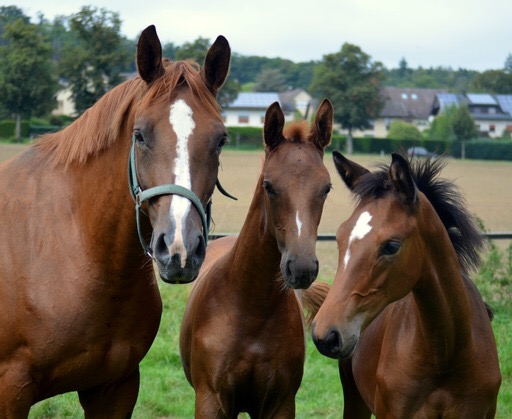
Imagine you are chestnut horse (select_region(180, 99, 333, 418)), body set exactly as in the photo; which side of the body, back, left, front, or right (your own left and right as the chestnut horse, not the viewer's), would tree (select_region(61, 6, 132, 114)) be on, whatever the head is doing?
back

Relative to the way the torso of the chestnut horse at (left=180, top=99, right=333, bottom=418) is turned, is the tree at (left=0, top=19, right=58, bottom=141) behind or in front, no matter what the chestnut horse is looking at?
behind

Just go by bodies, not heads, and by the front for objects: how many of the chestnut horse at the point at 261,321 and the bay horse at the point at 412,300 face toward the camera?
2

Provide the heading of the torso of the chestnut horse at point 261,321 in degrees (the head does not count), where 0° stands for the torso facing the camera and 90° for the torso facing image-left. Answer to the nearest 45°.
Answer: approximately 0°

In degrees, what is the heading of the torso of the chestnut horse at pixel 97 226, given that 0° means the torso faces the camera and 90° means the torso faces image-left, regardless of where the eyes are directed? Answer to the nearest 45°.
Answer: approximately 315°

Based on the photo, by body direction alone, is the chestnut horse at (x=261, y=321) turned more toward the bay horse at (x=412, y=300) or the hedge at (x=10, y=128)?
the bay horse

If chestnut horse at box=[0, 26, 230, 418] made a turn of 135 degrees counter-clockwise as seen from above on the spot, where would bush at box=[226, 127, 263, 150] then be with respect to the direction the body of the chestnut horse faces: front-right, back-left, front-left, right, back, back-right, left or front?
front

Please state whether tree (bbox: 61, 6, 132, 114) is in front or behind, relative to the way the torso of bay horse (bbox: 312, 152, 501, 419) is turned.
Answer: behind

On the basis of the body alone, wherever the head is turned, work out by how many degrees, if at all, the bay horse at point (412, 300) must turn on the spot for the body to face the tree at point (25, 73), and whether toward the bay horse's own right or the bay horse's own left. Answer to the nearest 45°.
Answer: approximately 135° to the bay horse's own right

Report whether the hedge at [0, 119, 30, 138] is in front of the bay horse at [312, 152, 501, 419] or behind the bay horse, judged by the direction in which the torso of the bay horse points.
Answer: behind

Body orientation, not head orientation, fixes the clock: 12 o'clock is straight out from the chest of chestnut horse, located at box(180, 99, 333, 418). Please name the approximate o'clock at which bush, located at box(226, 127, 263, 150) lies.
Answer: The bush is roughly at 6 o'clock from the chestnut horse.
